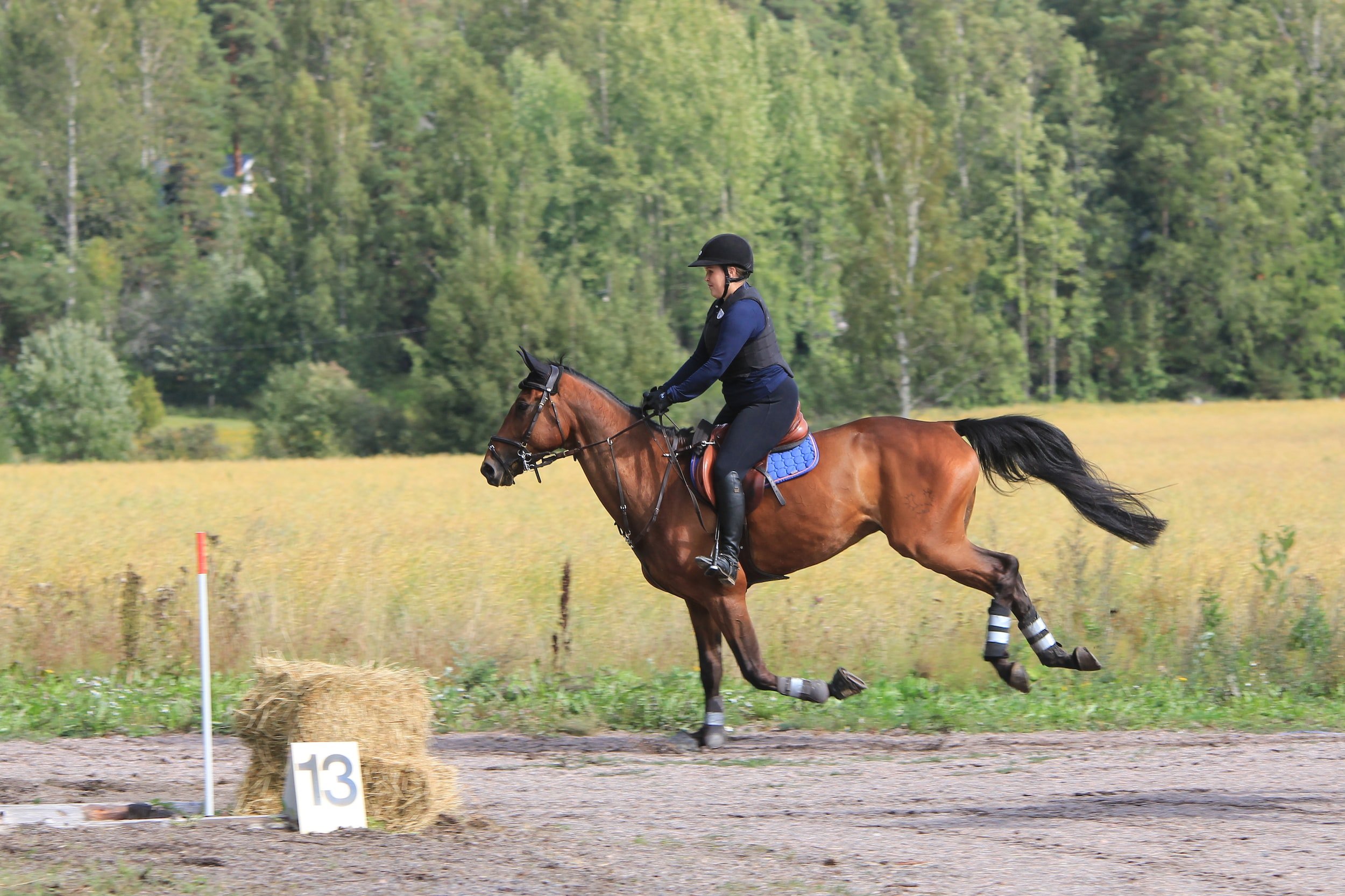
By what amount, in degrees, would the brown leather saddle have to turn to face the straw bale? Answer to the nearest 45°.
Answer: approximately 45° to its left

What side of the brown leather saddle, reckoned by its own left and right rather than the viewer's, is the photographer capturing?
left

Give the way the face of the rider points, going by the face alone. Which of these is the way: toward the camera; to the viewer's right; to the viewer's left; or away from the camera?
to the viewer's left

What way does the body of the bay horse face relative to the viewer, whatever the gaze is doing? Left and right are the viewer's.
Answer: facing to the left of the viewer

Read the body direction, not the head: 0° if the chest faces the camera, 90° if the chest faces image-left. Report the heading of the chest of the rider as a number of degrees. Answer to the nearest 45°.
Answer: approximately 90°

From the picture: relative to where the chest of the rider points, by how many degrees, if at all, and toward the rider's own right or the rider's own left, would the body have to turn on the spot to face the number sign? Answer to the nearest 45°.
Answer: approximately 45° to the rider's own left

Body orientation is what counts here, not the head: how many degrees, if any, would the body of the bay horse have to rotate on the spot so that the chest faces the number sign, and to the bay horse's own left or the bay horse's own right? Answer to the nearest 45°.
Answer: approximately 45° to the bay horse's own left
